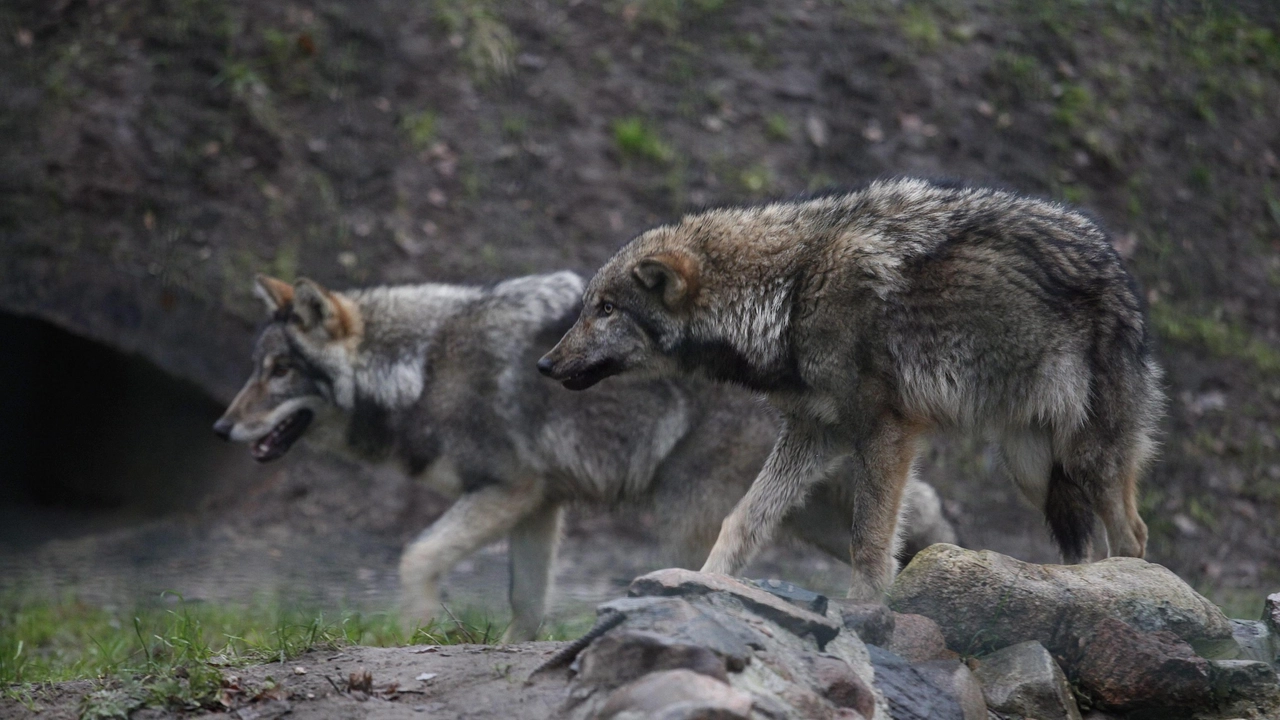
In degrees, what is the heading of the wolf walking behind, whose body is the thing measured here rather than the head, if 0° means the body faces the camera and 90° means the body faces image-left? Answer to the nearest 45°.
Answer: approximately 90°

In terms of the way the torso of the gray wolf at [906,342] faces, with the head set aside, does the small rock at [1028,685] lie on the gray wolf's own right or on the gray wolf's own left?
on the gray wolf's own left

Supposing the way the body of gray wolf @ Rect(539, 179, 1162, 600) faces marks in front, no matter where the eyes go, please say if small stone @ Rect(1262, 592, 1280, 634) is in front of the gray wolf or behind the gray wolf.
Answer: behind

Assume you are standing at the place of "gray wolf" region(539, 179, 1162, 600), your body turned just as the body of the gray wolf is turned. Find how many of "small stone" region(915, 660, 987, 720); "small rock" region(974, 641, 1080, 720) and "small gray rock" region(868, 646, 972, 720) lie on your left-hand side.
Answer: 3

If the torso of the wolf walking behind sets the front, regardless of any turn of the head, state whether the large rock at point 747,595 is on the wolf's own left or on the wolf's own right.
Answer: on the wolf's own left

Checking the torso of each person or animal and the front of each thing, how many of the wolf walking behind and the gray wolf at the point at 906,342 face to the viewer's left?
2

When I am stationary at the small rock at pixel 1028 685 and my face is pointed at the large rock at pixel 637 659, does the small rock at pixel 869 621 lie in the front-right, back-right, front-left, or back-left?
front-right

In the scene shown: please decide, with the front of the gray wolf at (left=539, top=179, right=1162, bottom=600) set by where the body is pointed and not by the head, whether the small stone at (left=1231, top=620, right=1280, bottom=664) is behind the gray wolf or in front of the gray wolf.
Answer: behind

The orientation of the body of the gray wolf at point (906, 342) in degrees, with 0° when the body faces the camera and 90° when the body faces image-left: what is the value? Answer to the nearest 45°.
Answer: approximately 90°

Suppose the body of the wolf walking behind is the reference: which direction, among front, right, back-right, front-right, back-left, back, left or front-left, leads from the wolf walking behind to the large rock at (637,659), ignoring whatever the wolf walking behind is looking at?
left

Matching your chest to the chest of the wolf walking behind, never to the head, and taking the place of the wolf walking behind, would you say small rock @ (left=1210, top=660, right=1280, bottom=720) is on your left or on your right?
on your left
